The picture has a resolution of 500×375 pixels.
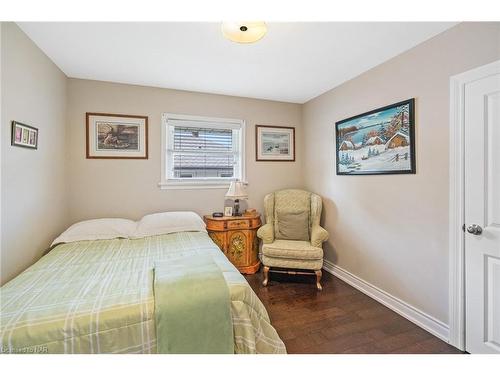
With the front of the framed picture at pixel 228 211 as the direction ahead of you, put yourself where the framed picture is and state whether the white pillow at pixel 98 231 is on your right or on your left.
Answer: on your right

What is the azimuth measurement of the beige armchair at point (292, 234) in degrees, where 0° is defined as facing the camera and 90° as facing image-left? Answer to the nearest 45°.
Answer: approximately 0°

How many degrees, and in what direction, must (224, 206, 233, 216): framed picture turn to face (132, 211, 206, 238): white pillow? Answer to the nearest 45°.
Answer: approximately 45° to its right

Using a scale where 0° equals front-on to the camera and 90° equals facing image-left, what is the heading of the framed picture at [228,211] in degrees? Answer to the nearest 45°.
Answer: approximately 0°

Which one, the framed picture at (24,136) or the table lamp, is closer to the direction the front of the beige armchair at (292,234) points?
the framed picture

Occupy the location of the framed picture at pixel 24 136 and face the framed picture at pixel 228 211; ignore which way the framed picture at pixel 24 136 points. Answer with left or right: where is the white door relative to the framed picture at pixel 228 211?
right

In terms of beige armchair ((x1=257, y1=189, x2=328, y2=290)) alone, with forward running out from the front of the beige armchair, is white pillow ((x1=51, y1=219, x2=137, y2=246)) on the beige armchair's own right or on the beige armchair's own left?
on the beige armchair's own right

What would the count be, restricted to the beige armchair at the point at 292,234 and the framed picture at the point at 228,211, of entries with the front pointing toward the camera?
2

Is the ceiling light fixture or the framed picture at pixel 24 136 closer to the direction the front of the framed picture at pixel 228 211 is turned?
the ceiling light fixture

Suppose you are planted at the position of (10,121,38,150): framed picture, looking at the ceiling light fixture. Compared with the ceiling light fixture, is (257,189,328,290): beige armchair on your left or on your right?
left

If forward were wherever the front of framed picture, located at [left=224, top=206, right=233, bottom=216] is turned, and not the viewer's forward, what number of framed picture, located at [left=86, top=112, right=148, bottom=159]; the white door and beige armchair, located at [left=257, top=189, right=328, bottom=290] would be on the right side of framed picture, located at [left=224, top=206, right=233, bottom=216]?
1

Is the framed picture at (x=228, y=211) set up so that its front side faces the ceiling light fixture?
yes

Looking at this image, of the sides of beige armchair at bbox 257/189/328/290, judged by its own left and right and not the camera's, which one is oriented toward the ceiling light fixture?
front
